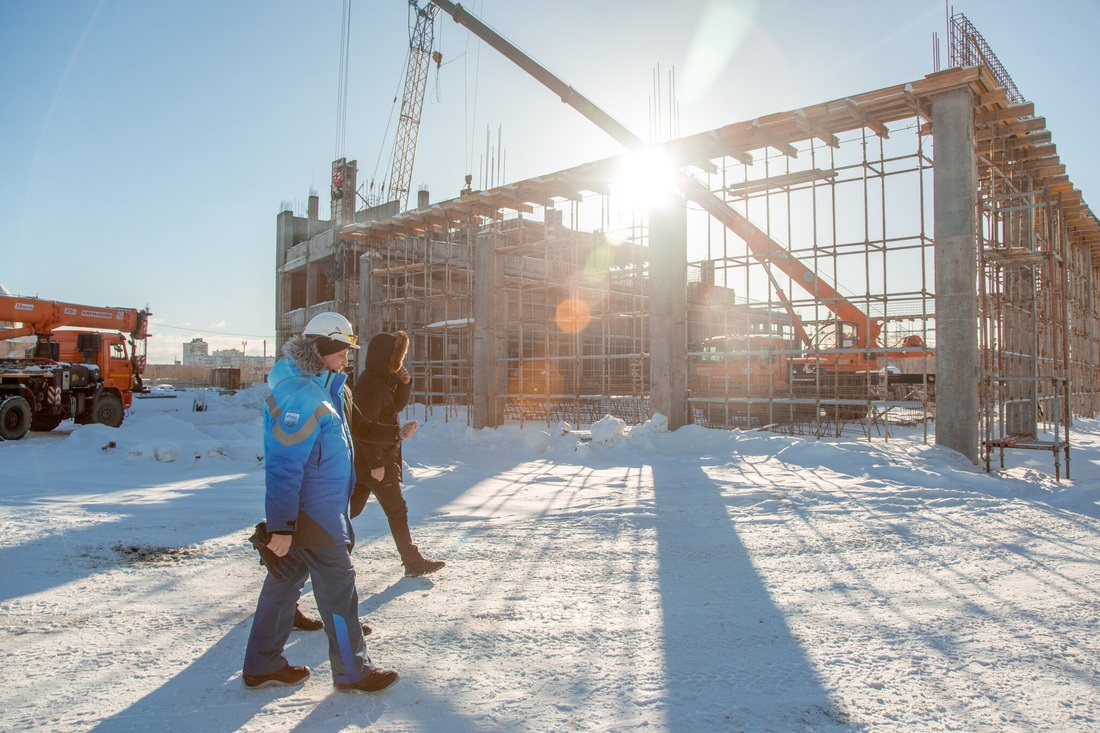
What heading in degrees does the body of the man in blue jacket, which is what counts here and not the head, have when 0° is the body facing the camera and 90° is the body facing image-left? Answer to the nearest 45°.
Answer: approximately 270°

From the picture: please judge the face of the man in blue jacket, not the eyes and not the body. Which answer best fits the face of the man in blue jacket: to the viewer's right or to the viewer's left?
to the viewer's right

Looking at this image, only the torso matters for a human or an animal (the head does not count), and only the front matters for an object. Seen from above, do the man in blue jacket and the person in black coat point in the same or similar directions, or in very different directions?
same or similar directions

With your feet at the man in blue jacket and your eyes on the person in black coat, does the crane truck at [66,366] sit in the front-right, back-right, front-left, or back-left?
front-left

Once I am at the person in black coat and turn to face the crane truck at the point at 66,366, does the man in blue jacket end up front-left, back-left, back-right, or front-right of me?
back-left

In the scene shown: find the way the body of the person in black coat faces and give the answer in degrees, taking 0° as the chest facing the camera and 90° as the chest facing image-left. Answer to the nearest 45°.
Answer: approximately 270°

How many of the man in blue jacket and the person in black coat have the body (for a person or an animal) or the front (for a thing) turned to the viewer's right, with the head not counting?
2

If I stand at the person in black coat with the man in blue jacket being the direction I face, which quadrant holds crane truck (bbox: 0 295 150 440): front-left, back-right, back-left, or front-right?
back-right
